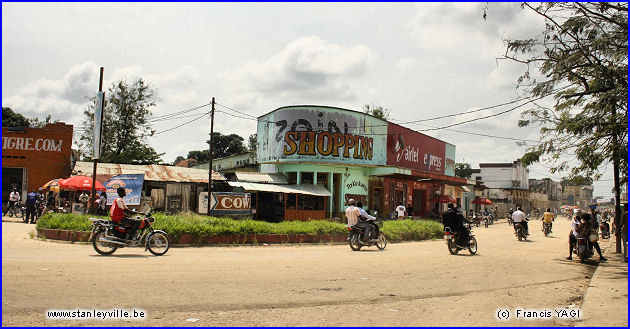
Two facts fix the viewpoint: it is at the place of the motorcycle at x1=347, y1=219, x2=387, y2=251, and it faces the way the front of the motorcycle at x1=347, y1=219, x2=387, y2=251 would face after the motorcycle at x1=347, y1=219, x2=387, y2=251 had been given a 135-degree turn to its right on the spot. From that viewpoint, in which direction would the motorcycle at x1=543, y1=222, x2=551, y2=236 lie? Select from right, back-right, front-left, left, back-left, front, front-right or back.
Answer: back-left

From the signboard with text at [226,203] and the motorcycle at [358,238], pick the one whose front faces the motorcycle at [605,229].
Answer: the motorcycle at [358,238]

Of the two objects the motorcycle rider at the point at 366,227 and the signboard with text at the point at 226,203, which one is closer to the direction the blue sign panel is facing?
the motorcycle rider

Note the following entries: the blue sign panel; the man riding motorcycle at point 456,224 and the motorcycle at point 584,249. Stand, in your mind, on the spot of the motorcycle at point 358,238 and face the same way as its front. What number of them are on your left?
1

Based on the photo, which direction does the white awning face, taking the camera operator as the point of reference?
facing the viewer

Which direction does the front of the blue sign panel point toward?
toward the camera

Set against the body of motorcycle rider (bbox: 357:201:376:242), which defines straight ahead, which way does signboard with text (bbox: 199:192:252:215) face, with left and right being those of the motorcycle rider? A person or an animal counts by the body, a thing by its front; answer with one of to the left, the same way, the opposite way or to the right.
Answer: to the right

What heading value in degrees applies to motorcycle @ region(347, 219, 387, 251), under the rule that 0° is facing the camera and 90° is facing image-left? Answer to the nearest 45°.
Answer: approximately 225°

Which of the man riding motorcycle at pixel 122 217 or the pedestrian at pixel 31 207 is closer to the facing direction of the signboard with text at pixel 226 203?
the man riding motorcycle

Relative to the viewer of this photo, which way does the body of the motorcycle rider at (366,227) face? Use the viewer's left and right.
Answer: facing to the right of the viewer

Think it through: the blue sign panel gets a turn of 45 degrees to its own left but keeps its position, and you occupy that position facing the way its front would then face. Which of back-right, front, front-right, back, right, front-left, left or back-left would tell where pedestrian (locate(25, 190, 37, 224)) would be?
back-right

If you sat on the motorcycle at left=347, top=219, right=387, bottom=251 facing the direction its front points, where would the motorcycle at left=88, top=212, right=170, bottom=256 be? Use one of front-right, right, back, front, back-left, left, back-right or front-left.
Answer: back
